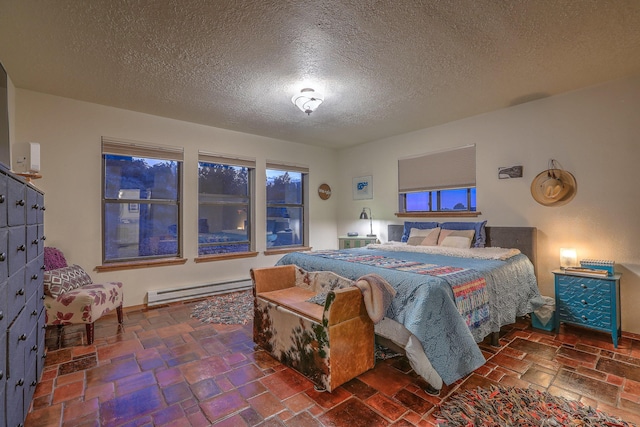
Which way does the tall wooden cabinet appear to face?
to the viewer's right

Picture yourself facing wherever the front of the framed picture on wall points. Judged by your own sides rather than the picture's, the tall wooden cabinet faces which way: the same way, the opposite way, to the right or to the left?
the opposite way

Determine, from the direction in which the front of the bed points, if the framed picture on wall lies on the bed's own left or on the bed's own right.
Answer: on the bed's own right

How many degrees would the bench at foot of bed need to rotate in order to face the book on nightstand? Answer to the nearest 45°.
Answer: approximately 135° to its left

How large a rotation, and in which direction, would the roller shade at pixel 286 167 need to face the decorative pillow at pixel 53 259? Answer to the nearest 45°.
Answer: approximately 90° to its right

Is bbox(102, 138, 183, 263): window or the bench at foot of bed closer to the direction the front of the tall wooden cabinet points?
the bench at foot of bed

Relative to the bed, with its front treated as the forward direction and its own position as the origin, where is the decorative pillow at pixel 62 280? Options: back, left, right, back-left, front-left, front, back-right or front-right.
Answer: front-right

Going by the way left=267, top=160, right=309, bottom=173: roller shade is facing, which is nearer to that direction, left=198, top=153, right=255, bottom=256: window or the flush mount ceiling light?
the flush mount ceiling light

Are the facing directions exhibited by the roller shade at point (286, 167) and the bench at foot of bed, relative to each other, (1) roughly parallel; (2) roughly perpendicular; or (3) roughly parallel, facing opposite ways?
roughly perpendicular

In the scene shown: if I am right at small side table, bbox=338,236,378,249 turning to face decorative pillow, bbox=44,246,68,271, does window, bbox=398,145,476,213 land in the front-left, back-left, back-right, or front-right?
back-left

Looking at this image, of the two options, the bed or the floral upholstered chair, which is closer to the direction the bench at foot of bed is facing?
the floral upholstered chair
